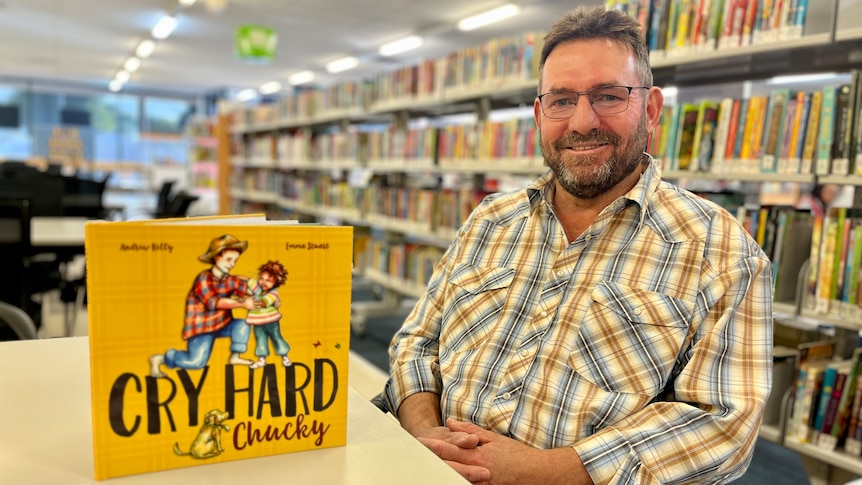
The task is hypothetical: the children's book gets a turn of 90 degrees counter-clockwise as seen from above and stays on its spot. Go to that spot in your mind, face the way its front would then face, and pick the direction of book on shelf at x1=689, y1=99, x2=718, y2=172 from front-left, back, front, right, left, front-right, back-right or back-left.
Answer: front-left

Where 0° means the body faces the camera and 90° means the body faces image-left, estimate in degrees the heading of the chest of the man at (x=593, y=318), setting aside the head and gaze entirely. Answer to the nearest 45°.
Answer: approximately 45°

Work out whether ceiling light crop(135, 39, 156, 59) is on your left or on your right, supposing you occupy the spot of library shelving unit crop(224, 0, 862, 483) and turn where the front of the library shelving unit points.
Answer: on your right

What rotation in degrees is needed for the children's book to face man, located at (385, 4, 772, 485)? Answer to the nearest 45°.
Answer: approximately 90° to its left

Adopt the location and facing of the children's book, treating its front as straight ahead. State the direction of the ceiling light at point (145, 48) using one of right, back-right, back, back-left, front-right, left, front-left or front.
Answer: back

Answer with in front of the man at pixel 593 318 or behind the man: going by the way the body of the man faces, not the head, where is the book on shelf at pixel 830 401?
behind

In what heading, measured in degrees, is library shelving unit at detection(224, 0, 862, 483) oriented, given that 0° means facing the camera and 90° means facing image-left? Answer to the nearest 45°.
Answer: approximately 45°

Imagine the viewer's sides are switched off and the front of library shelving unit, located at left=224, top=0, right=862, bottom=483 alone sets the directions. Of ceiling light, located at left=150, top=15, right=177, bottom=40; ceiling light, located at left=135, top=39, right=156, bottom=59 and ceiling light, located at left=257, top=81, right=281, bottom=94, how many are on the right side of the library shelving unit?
3
